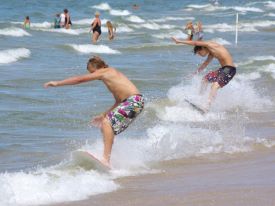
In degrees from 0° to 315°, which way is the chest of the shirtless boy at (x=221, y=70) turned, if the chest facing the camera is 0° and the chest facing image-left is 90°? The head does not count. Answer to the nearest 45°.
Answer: approximately 90°

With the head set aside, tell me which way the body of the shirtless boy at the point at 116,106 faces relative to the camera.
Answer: to the viewer's left

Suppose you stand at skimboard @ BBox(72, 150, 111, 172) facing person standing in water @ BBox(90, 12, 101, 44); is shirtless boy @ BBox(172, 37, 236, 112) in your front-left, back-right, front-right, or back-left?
front-right

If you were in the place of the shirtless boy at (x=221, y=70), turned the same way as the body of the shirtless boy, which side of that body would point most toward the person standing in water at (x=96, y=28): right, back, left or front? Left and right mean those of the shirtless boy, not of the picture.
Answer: right

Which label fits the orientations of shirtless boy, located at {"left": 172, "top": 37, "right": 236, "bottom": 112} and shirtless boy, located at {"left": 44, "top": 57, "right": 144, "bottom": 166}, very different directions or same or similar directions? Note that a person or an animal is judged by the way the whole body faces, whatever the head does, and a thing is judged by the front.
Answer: same or similar directions
